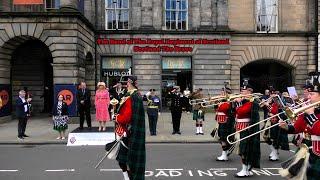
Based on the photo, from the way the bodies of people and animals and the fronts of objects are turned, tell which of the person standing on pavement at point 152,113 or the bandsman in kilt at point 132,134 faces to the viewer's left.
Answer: the bandsman in kilt

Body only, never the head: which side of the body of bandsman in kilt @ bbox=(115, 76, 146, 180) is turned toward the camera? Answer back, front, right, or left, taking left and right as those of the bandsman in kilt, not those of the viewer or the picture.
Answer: left

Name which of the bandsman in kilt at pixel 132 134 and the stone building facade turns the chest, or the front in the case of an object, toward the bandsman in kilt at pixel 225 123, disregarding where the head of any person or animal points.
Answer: the stone building facade

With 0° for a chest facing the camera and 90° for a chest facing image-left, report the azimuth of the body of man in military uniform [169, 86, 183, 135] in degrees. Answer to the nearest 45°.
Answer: approximately 0°

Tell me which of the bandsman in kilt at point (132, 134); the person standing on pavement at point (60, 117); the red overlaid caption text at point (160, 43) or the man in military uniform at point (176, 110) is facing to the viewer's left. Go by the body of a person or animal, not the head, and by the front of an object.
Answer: the bandsman in kilt

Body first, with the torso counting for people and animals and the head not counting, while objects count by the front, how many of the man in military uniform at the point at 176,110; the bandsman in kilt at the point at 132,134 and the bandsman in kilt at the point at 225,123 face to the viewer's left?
2

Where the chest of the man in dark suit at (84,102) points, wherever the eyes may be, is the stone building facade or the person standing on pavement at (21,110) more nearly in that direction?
the person standing on pavement

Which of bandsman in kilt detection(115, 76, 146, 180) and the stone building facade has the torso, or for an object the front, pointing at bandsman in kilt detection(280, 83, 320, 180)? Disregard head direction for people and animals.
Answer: the stone building facade

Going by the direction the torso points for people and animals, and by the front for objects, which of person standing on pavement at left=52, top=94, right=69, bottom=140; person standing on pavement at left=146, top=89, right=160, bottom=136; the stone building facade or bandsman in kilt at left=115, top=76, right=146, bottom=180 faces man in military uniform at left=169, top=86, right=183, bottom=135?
the stone building facade

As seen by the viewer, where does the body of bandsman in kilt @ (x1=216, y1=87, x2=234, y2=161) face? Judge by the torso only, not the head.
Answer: to the viewer's left

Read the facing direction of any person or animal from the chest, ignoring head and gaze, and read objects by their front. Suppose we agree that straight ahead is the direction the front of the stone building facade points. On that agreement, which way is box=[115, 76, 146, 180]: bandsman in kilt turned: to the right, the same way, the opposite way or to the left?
to the right

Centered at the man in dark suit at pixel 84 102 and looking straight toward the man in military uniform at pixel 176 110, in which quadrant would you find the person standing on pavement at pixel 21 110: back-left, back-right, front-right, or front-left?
back-right

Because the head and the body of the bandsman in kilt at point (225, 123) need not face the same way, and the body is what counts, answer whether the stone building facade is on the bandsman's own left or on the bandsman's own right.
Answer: on the bandsman's own right
